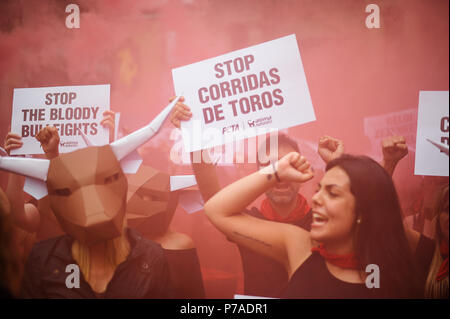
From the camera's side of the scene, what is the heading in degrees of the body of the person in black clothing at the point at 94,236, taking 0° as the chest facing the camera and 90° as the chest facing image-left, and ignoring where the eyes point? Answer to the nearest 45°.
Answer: approximately 0°

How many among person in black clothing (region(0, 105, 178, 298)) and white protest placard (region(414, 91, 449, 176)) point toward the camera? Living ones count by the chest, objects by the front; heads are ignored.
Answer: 2

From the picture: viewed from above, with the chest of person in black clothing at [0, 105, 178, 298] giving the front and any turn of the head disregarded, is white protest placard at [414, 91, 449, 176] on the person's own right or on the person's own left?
on the person's own left

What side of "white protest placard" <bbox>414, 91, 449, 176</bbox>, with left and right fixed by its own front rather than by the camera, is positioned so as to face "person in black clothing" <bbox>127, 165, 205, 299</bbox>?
right

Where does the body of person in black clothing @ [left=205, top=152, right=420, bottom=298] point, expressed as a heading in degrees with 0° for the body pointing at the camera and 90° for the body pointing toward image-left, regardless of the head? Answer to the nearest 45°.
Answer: approximately 45°

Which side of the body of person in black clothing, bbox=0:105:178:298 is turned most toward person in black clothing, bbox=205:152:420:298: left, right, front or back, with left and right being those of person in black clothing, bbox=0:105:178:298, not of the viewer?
left
